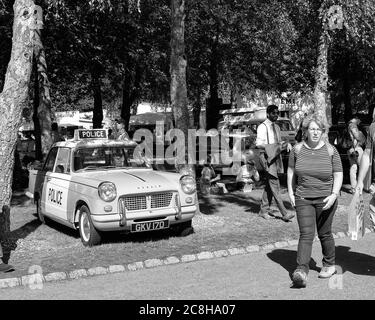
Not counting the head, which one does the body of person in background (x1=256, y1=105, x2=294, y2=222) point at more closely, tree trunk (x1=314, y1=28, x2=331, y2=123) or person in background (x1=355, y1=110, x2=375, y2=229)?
the person in background

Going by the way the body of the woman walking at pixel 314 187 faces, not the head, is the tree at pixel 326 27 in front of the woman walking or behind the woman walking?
behind

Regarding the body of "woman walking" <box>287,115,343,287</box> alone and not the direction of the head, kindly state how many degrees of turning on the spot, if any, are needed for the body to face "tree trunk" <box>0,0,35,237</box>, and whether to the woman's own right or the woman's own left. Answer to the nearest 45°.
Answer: approximately 90° to the woman's own right

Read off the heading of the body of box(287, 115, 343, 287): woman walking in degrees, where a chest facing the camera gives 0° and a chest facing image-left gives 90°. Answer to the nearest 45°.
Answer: approximately 0°

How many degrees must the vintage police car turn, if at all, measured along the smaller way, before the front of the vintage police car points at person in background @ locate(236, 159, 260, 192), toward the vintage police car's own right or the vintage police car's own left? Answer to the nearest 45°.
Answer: approximately 90° to the vintage police car's own left
